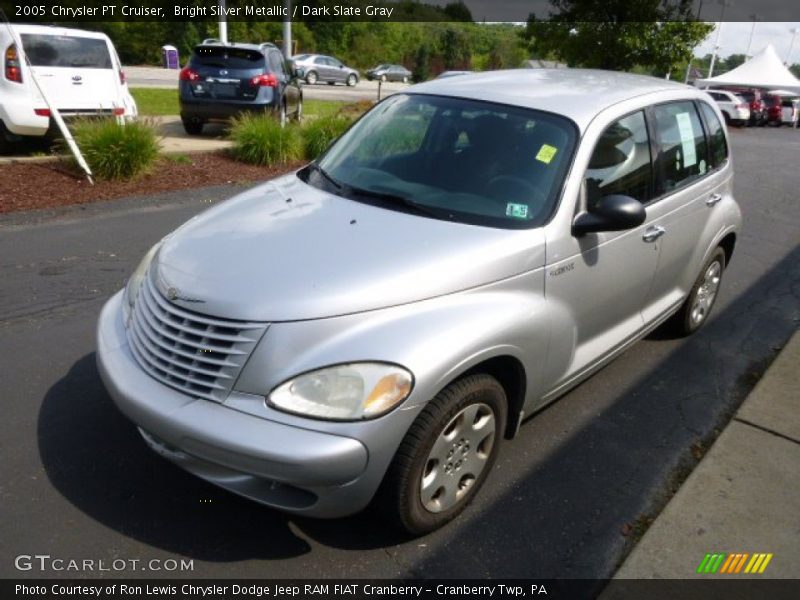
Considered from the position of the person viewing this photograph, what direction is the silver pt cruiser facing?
facing the viewer and to the left of the viewer

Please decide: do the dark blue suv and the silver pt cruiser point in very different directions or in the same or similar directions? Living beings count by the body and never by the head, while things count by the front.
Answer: very different directions

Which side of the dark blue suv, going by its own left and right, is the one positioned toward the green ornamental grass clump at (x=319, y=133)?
back

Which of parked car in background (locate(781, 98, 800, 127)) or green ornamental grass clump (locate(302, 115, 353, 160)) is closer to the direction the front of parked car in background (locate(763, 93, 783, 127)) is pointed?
the green ornamental grass clump

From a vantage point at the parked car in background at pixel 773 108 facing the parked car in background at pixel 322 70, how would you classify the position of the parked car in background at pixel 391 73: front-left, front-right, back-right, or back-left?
front-right

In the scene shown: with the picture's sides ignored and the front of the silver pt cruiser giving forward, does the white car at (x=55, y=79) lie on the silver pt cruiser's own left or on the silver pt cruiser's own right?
on the silver pt cruiser's own right

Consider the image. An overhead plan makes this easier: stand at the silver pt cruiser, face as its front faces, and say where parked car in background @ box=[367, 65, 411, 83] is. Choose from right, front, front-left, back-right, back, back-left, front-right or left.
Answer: back-right

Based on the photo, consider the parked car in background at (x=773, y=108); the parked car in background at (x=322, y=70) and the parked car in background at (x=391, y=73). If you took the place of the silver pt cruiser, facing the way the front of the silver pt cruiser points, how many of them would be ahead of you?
0

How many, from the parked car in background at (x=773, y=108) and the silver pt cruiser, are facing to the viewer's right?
0

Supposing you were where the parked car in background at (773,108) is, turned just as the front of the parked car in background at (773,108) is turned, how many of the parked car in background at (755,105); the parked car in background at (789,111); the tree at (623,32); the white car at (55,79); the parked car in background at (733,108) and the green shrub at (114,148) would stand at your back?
1

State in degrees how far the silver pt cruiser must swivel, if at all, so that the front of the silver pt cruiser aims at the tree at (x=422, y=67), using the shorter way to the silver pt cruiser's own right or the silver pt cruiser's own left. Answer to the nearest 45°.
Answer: approximately 135° to the silver pt cruiser's own right

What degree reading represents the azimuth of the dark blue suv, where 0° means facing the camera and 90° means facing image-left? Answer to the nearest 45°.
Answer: approximately 225°
